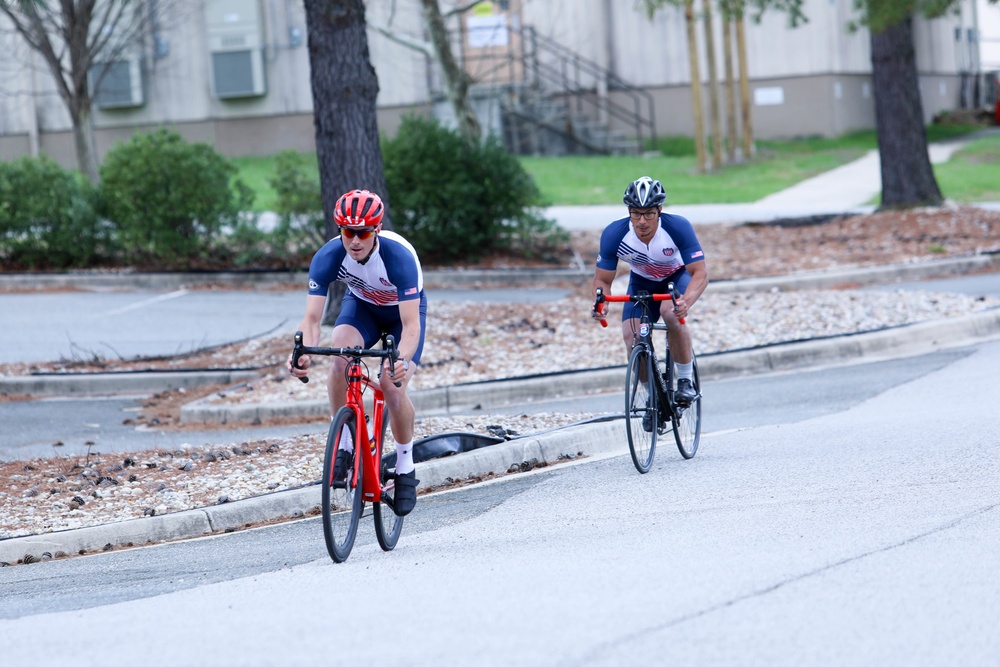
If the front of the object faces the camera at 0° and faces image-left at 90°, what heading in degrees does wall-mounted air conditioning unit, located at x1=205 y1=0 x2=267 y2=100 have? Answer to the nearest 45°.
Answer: approximately 0°

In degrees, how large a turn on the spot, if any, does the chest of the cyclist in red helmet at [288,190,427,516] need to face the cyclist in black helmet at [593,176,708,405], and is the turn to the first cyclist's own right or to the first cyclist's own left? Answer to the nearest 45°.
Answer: approximately 135° to the first cyclist's own left

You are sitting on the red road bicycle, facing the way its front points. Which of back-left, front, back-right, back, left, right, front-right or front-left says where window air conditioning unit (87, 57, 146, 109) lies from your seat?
back

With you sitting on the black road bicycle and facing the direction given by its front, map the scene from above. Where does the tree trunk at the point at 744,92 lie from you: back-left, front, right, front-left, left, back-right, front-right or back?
back

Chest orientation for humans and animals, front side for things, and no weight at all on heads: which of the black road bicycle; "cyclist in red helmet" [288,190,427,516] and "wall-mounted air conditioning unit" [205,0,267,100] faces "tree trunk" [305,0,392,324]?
the wall-mounted air conditioning unit

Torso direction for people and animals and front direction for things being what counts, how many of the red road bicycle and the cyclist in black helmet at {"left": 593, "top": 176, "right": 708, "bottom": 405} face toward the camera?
2

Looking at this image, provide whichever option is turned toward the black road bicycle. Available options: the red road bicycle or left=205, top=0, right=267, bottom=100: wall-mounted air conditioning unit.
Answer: the wall-mounted air conditioning unit
